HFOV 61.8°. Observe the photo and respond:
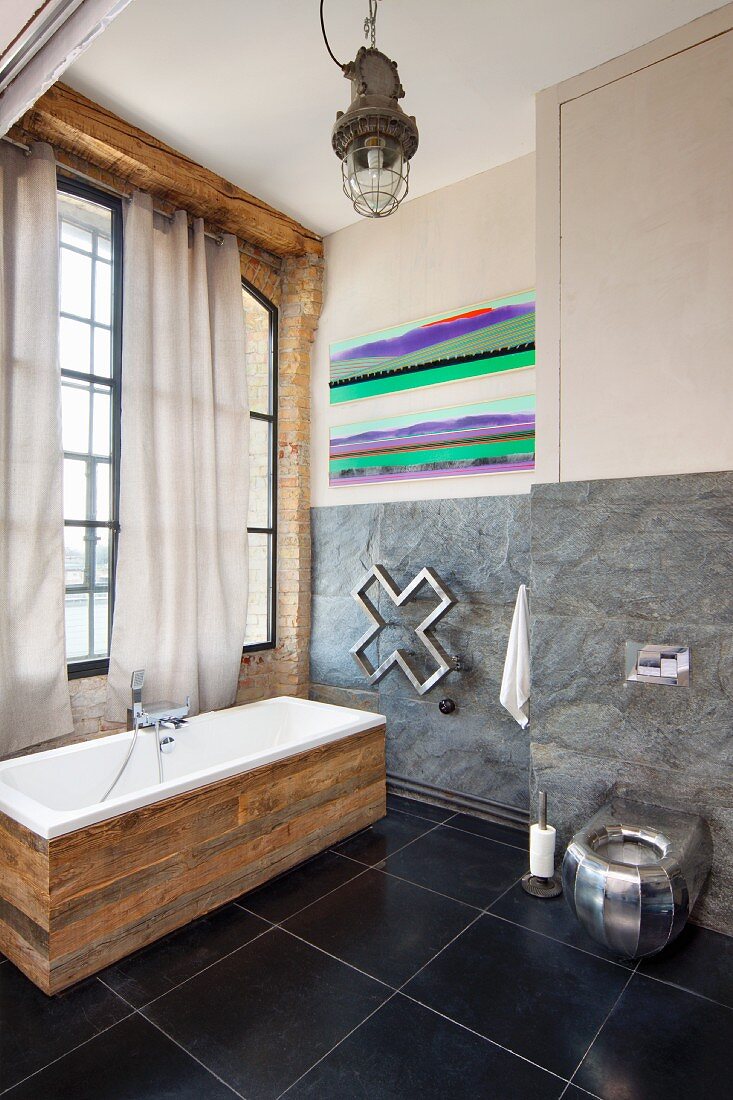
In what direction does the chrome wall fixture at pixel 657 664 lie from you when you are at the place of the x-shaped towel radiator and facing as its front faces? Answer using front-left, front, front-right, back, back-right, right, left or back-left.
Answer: left

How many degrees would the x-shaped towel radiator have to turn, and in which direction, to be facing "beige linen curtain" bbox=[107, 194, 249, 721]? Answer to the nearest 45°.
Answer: approximately 45° to its right

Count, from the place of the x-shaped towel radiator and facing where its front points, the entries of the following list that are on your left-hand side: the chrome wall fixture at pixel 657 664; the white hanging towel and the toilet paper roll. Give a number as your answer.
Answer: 3

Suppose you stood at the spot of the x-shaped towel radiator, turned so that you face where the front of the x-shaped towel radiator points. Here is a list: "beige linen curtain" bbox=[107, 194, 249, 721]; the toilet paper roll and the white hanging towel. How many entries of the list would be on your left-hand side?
2

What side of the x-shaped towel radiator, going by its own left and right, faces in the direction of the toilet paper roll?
left

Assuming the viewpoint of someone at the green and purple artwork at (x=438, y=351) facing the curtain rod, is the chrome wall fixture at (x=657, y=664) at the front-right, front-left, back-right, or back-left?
back-left

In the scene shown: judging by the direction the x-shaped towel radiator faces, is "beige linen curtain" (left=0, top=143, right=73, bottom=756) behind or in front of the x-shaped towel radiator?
in front

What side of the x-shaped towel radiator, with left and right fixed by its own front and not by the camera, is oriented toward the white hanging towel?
left

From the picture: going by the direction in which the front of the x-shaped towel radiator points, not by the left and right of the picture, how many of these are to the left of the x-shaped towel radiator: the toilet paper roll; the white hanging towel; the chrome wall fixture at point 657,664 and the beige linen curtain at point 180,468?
3

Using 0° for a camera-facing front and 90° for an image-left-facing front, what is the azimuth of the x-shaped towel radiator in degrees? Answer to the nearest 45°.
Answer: approximately 45°

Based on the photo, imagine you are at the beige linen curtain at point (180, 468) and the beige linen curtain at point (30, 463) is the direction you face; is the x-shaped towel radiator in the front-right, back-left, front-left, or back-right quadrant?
back-left
